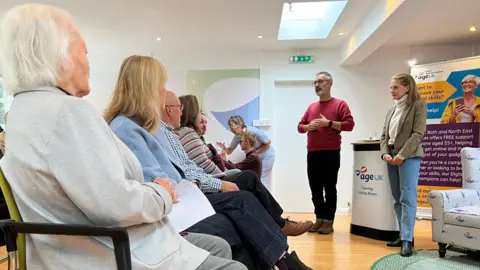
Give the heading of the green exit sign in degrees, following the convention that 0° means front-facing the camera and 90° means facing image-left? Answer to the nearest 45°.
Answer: approximately 0°

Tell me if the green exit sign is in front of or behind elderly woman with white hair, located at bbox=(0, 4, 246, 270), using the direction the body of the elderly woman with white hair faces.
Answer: in front

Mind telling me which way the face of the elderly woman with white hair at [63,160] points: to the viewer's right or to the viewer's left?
to the viewer's right

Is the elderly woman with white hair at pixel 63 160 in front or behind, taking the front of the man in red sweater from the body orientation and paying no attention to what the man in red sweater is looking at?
in front

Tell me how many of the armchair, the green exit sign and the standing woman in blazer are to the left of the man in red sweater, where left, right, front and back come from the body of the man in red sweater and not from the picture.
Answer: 2

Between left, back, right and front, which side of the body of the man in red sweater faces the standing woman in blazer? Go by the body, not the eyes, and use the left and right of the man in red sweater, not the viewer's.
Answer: left

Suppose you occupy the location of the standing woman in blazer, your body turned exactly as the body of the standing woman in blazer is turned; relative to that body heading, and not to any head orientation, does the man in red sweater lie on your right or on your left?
on your right

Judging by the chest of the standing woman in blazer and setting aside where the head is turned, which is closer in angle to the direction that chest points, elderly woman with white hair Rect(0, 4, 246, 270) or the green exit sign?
the elderly woman with white hair

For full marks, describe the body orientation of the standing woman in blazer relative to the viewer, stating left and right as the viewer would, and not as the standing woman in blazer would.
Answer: facing the viewer and to the left of the viewer

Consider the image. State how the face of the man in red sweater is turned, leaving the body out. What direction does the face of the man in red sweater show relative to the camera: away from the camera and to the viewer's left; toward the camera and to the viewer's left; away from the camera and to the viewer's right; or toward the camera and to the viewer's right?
toward the camera and to the viewer's left

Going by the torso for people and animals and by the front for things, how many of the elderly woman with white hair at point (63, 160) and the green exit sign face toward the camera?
1
